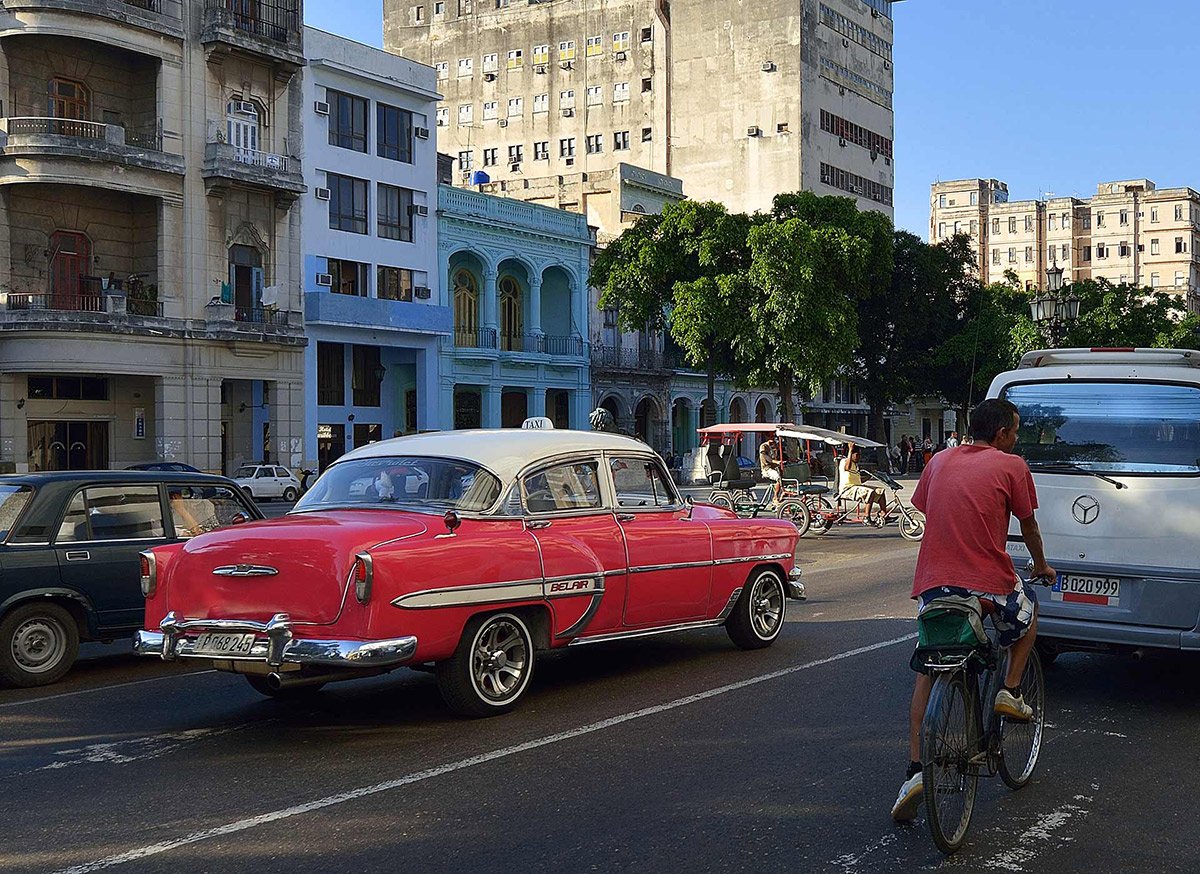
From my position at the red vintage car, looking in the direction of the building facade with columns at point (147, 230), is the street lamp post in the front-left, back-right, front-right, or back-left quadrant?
front-right

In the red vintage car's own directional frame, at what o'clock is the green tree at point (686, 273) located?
The green tree is roughly at 11 o'clock from the red vintage car.

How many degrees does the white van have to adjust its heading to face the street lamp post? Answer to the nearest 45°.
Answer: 0° — it already faces it

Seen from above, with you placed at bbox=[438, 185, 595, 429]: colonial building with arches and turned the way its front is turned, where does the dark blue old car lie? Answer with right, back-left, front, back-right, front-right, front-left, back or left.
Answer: front-right

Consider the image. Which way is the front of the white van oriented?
away from the camera

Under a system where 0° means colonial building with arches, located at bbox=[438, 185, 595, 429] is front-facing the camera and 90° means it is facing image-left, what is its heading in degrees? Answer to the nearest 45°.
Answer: approximately 315°

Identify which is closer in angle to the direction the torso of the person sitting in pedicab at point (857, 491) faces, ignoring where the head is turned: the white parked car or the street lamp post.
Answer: the street lamp post

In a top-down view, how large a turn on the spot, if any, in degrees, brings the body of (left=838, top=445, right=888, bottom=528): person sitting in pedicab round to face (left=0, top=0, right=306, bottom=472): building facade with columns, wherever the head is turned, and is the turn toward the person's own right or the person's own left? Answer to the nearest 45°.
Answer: approximately 135° to the person's own left

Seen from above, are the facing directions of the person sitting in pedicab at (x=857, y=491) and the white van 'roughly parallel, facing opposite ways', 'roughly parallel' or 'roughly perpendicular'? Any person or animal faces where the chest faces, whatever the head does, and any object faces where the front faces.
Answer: roughly perpendicular

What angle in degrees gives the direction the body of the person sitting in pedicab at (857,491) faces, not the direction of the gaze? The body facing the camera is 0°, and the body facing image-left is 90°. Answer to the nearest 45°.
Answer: approximately 270°

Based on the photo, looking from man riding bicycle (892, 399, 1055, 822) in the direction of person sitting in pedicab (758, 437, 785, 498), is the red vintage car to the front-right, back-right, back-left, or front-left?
front-left

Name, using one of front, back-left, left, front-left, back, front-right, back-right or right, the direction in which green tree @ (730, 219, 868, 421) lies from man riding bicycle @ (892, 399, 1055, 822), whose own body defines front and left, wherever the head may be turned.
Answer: front-left

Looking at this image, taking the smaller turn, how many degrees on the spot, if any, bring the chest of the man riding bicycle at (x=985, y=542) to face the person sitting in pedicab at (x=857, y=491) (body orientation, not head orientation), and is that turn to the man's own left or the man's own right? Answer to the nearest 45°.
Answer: approximately 45° to the man's own left

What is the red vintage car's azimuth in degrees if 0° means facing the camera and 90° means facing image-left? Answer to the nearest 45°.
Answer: approximately 225°
